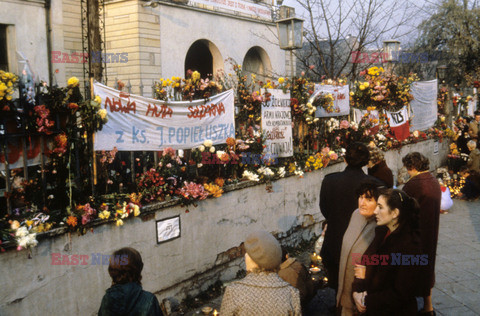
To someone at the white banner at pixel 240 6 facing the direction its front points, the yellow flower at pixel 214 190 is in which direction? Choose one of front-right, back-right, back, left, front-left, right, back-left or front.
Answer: front-right

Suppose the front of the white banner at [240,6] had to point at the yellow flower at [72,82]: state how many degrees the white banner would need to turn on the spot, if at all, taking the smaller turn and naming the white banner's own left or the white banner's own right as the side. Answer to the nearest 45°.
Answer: approximately 45° to the white banner's own right

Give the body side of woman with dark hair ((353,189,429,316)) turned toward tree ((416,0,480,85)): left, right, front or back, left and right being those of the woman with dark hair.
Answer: right

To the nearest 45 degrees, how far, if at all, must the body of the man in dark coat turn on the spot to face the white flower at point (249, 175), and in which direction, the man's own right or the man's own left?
approximately 45° to the man's own left

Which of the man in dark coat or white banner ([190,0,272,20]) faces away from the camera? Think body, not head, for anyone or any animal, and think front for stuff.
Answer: the man in dark coat

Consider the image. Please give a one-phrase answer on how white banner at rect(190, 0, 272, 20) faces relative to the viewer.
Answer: facing the viewer and to the right of the viewer

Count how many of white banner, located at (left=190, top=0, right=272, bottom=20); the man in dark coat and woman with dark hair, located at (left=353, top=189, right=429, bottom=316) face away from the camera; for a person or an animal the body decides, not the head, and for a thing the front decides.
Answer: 1

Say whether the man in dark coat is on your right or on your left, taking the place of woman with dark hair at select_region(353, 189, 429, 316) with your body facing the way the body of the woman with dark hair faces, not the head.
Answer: on your right

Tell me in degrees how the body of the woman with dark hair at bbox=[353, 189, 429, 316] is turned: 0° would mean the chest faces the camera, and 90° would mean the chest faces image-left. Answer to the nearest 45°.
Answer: approximately 90°

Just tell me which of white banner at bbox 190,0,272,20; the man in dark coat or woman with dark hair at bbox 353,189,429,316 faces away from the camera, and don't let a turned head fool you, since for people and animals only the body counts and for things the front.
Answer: the man in dark coat

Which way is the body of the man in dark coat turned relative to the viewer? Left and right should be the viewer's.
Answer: facing away from the viewer

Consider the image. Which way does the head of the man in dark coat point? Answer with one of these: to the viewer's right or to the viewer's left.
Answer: to the viewer's left

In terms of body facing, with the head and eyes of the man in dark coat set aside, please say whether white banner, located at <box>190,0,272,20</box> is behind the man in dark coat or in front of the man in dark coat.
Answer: in front

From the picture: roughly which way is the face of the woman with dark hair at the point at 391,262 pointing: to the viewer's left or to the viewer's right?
to the viewer's left

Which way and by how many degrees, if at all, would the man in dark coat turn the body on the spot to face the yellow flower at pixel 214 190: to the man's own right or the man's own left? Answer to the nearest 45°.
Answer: approximately 45° to the man's own left
